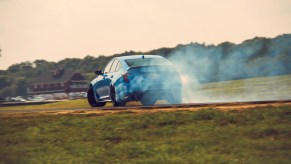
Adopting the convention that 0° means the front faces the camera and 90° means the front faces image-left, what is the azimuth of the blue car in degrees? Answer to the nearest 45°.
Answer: approximately 135°
